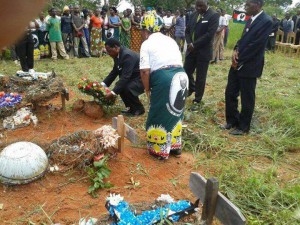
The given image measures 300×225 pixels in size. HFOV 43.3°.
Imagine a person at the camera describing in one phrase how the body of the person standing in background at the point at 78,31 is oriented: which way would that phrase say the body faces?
toward the camera

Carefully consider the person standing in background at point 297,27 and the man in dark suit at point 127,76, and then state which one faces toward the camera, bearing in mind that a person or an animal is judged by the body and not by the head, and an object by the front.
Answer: the person standing in background

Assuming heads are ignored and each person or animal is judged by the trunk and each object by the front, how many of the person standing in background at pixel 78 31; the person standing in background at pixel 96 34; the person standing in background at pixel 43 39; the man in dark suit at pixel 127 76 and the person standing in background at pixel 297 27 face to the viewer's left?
1

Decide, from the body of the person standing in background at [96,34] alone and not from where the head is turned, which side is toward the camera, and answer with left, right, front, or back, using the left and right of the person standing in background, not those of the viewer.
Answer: front

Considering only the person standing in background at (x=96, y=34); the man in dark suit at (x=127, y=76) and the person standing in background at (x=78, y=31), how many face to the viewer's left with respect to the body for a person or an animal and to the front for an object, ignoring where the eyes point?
1

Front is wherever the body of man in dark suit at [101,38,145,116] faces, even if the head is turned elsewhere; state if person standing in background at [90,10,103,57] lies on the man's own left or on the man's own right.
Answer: on the man's own right

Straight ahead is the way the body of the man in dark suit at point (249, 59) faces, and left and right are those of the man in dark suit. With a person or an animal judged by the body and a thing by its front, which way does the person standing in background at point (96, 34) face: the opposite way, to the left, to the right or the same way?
to the left

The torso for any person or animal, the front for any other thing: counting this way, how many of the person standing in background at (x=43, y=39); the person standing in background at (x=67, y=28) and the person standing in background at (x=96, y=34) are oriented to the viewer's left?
0

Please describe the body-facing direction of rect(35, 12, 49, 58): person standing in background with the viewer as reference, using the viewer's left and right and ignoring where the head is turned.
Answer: facing the viewer

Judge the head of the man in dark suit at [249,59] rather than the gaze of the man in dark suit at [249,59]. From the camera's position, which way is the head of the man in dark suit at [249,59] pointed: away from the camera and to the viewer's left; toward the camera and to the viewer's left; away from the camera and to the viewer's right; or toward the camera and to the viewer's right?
toward the camera and to the viewer's left

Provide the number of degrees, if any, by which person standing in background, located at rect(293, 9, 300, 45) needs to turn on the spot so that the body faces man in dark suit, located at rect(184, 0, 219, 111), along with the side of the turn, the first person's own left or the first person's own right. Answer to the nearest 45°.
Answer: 0° — they already face them

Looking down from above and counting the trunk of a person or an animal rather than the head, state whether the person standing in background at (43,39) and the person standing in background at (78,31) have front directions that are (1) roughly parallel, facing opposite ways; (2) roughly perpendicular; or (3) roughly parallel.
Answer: roughly parallel

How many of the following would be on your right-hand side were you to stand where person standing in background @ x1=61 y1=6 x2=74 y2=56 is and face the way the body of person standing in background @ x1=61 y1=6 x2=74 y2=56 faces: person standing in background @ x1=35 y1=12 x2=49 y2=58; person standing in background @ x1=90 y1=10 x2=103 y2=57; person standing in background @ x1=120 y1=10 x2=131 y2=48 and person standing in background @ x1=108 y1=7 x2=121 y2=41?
1

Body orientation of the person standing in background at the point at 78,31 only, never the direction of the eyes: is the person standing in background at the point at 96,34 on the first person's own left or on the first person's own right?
on the first person's own left

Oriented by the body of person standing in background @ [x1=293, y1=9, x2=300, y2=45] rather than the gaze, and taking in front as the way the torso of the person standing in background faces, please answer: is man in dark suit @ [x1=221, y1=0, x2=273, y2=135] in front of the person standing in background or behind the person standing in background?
in front

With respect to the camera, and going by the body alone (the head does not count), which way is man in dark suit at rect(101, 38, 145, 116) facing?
to the viewer's left
